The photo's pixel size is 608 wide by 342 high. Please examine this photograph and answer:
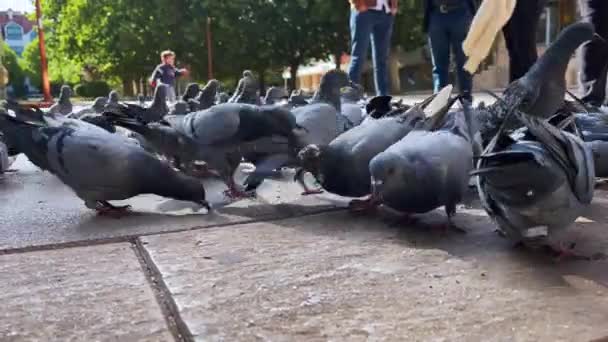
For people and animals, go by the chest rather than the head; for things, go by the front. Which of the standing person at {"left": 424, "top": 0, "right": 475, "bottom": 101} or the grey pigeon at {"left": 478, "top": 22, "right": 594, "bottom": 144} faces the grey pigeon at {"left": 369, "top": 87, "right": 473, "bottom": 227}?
the standing person

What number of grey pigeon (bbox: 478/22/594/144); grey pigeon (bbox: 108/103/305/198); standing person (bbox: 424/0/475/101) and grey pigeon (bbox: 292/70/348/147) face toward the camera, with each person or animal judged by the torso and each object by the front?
1

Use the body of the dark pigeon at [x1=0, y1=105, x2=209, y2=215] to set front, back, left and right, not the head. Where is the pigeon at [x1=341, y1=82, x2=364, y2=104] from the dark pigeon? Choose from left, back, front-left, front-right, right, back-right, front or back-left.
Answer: front-left

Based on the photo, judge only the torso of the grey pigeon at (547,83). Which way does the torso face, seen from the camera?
to the viewer's right

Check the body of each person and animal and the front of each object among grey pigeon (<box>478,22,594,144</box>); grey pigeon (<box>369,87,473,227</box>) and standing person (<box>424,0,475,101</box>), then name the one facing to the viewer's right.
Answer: grey pigeon (<box>478,22,594,144</box>)

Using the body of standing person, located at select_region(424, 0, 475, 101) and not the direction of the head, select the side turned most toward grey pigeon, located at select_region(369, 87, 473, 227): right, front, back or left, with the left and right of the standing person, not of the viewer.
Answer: front

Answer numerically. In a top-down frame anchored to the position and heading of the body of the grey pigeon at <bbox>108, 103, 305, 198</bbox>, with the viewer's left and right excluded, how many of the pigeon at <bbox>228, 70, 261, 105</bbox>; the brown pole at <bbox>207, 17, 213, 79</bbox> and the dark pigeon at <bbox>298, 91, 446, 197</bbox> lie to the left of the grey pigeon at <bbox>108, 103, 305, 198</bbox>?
2

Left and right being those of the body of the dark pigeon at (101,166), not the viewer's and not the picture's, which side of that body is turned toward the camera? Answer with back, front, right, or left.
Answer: right

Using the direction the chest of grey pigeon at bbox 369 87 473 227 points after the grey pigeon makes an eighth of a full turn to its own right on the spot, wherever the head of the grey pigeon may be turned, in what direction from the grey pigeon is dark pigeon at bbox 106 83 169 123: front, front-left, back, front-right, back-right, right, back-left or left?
front-right

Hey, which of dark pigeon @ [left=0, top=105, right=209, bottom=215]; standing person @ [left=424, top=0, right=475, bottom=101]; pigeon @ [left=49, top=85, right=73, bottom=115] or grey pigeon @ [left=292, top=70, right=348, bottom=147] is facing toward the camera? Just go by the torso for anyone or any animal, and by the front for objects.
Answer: the standing person

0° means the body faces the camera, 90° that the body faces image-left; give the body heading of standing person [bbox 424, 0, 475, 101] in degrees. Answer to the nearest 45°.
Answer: approximately 0°
